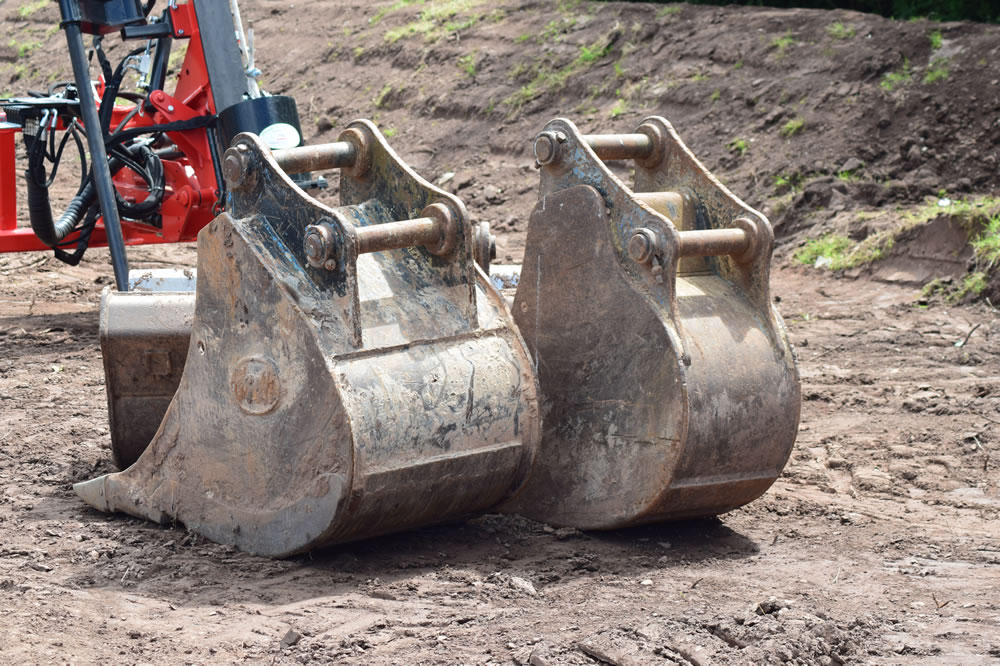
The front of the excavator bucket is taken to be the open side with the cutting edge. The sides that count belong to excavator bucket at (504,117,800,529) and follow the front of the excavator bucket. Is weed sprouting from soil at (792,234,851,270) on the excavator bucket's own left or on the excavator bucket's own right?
on the excavator bucket's own right

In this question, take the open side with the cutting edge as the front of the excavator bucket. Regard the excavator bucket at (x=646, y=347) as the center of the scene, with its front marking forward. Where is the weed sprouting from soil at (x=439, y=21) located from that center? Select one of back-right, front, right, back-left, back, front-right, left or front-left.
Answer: front-right

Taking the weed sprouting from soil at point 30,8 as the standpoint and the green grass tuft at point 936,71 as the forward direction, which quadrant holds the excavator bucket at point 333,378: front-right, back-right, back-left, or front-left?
front-right

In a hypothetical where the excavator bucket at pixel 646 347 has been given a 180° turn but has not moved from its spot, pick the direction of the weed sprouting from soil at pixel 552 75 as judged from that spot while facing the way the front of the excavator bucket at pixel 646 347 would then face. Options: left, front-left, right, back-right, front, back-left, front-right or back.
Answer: back-left

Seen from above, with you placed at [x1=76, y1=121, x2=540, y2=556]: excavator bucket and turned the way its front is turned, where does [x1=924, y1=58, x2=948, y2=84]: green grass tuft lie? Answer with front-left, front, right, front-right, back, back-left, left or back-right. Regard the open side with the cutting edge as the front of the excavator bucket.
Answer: right

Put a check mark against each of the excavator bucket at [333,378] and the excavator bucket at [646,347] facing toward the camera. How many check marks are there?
0

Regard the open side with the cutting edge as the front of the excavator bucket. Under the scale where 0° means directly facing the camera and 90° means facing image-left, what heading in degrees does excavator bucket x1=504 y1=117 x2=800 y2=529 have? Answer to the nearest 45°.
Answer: approximately 135°

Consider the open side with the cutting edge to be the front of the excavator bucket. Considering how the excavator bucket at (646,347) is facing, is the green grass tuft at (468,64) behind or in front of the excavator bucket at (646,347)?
in front

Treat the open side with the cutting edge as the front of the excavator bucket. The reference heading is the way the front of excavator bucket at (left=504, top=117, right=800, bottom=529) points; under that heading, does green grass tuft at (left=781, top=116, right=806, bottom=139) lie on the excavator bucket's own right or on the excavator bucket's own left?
on the excavator bucket's own right
